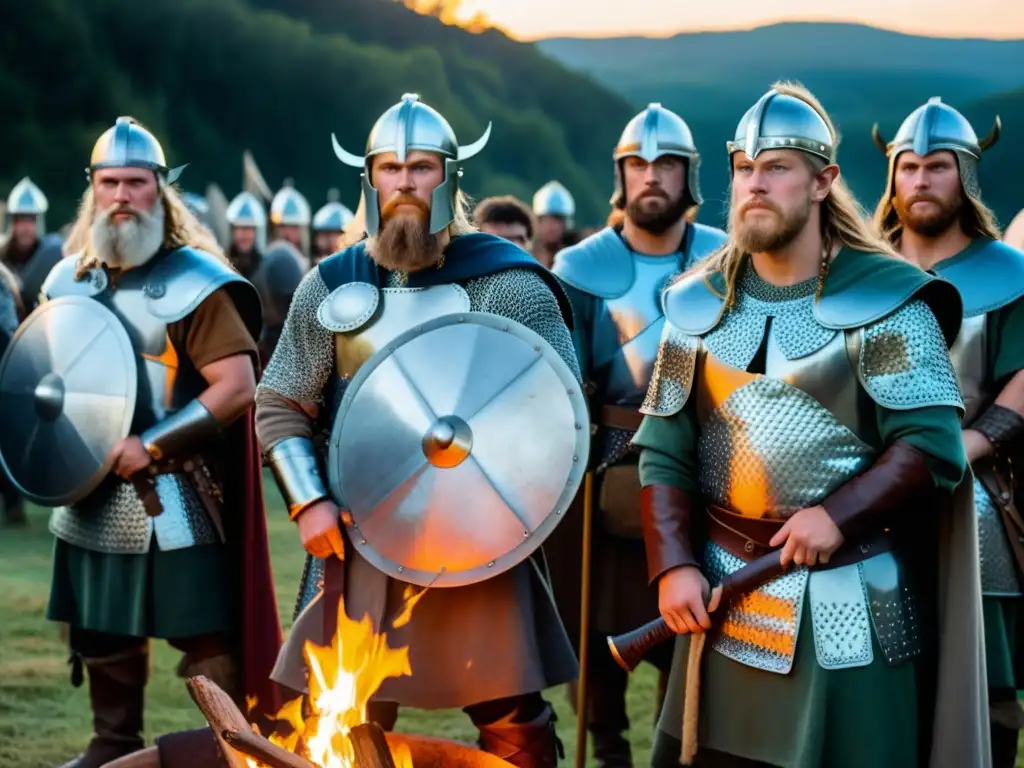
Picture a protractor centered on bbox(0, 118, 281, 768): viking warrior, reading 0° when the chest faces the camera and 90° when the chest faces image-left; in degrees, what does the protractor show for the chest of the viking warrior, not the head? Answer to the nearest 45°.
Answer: approximately 45°

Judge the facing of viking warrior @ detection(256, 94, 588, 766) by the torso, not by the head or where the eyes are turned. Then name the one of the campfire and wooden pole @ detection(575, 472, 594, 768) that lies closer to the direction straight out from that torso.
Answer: the campfire

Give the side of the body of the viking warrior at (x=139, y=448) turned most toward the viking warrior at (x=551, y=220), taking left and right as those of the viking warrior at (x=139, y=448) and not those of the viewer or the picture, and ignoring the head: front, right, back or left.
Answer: back

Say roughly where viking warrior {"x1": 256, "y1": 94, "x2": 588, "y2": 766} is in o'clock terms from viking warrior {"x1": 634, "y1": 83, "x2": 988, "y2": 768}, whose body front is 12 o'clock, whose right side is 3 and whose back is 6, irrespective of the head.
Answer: viking warrior {"x1": 256, "y1": 94, "x2": 588, "y2": 766} is roughly at 2 o'clock from viking warrior {"x1": 634, "y1": 83, "x2": 988, "y2": 768}.

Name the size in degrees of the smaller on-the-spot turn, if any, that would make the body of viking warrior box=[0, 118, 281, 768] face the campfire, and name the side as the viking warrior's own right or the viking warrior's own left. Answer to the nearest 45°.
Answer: approximately 45° to the viking warrior's own left

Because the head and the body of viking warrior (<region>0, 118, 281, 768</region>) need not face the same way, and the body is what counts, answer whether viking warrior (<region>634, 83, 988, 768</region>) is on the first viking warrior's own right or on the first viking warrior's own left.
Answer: on the first viking warrior's own left

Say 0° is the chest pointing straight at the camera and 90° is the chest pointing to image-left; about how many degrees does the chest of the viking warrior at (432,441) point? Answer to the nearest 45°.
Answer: approximately 0°

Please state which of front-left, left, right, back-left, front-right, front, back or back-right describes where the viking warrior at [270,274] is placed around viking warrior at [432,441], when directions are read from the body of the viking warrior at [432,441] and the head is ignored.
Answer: back
